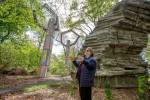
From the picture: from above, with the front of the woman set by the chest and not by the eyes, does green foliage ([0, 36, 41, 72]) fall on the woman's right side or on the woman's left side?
on the woman's right side

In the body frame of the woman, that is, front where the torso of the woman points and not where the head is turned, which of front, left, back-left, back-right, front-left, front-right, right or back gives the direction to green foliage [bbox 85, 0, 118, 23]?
back-right

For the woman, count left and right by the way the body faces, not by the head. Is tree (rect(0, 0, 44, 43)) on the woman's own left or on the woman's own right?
on the woman's own right

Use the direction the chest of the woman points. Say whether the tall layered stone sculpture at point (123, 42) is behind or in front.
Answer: behind

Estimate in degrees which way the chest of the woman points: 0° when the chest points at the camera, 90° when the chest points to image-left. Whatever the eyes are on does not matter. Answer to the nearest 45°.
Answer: approximately 45°
